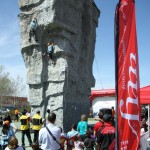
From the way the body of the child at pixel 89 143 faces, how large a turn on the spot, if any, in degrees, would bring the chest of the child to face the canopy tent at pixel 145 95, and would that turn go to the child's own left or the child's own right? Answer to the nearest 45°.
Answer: approximately 45° to the child's own right

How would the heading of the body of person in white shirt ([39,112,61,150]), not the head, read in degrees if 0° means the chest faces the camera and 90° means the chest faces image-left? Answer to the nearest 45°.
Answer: approximately 180°

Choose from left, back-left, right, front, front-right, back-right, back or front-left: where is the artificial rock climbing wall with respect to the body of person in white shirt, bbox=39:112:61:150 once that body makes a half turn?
back

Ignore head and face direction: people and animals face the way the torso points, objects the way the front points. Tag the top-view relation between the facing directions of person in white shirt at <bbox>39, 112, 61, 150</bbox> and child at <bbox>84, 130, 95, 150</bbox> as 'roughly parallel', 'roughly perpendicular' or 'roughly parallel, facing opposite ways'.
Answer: roughly parallel

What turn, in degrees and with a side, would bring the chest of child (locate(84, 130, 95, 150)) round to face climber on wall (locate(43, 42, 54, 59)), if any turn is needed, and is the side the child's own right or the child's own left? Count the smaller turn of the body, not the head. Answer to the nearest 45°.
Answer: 0° — they already face them

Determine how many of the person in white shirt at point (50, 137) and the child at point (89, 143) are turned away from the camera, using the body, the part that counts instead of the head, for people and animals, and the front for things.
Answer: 2

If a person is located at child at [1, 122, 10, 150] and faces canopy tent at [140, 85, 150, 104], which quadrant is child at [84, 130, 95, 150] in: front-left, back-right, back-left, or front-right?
front-right

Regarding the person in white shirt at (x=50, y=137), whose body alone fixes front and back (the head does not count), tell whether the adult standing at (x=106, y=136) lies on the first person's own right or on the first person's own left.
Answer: on the first person's own right

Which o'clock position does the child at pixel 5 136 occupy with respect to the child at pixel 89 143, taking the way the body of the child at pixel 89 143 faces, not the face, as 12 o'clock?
the child at pixel 5 136 is roughly at 9 o'clock from the child at pixel 89 143.

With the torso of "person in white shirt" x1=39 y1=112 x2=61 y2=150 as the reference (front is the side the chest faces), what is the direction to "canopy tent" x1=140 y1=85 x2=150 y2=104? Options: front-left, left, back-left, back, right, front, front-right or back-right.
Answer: front-right

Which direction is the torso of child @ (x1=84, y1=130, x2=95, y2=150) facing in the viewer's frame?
away from the camera
